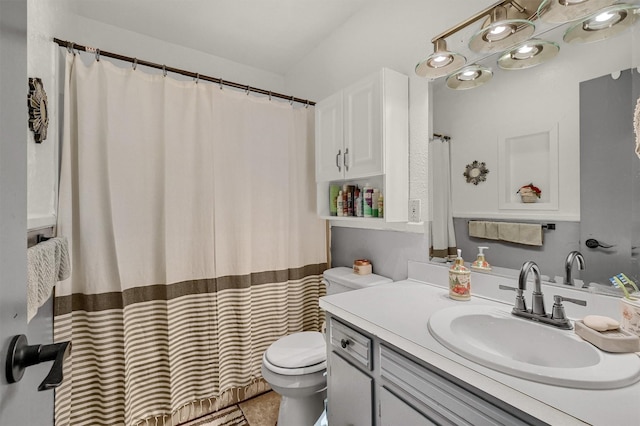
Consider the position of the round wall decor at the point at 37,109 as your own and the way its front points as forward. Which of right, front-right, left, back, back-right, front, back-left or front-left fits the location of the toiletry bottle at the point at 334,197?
front

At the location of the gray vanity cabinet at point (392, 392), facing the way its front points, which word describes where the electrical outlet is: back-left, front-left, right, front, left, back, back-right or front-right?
back-right

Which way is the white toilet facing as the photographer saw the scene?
facing the viewer and to the left of the viewer

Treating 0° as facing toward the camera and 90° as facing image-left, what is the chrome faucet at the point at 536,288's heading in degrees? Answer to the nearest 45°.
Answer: approximately 45°

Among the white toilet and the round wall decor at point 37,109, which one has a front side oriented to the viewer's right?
the round wall decor

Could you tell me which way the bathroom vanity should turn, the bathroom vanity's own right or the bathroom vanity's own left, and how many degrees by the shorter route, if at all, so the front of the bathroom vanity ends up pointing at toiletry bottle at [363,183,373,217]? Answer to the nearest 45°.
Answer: approximately 90° to the bathroom vanity's own right

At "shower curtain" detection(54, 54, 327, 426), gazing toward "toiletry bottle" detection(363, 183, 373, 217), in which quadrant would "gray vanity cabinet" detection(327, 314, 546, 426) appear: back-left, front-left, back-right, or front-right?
front-right

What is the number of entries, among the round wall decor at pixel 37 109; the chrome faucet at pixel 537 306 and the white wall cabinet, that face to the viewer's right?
1

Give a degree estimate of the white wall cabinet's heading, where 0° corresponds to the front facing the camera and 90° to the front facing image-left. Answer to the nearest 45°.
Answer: approximately 45°

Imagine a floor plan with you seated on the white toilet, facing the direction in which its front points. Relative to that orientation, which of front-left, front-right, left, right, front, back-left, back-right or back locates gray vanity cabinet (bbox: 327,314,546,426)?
left

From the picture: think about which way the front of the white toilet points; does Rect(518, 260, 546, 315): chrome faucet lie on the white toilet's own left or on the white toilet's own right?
on the white toilet's own left

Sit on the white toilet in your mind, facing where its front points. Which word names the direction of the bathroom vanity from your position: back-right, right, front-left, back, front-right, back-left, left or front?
left
